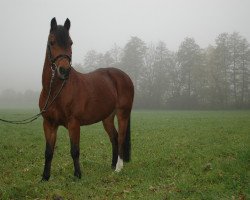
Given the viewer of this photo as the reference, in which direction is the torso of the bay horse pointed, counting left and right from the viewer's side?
facing the viewer and to the left of the viewer
